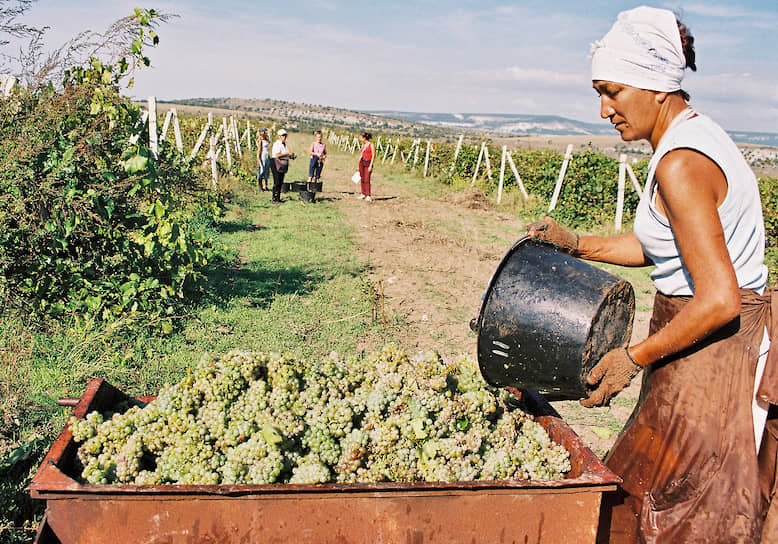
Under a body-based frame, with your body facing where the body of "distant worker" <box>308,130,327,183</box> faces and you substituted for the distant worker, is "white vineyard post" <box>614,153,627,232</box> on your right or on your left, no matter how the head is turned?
on your left

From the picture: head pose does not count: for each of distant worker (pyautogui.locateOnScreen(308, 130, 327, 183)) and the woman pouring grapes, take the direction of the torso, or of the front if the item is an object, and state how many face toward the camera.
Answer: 1

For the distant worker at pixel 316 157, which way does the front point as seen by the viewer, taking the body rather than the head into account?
toward the camera

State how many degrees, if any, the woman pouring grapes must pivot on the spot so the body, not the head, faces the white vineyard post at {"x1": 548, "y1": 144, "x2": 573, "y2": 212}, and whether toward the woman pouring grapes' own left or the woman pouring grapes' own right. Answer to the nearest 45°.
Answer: approximately 90° to the woman pouring grapes' own right

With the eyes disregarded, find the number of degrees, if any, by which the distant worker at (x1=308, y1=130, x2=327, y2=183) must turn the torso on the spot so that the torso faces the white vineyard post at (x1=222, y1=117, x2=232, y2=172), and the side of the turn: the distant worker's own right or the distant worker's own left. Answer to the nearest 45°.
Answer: approximately 135° to the distant worker's own right

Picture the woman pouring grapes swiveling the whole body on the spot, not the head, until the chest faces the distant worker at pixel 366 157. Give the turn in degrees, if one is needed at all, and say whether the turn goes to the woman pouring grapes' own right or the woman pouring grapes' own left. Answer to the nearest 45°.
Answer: approximately 45° to the woman pouring grapes' own right

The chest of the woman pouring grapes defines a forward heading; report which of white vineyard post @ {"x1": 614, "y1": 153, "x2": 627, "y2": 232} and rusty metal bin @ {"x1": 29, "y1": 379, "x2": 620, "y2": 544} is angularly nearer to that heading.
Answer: the rusty metal bin

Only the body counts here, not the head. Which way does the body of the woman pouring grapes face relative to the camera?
to the viewer's left

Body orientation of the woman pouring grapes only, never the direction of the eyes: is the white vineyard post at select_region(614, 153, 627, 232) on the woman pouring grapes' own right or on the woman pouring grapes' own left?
on the woman pouring grapes' own right
